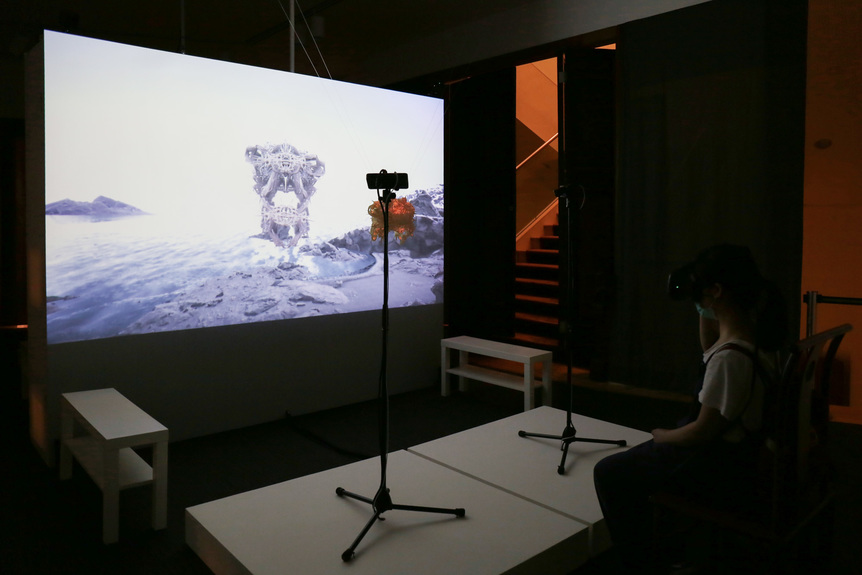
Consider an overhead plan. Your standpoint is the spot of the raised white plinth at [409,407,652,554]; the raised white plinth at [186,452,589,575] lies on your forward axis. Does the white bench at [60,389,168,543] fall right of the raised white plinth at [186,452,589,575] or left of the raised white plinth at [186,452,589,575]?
right

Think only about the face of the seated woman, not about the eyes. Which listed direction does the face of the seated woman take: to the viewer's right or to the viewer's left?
to the viewer's left

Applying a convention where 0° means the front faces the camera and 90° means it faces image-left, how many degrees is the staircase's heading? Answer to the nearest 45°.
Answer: approximately 45°

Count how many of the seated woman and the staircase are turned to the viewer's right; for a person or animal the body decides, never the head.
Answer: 0

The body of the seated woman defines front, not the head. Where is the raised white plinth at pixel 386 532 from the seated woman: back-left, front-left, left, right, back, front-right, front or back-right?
front

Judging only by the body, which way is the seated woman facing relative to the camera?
to the viewer's left
